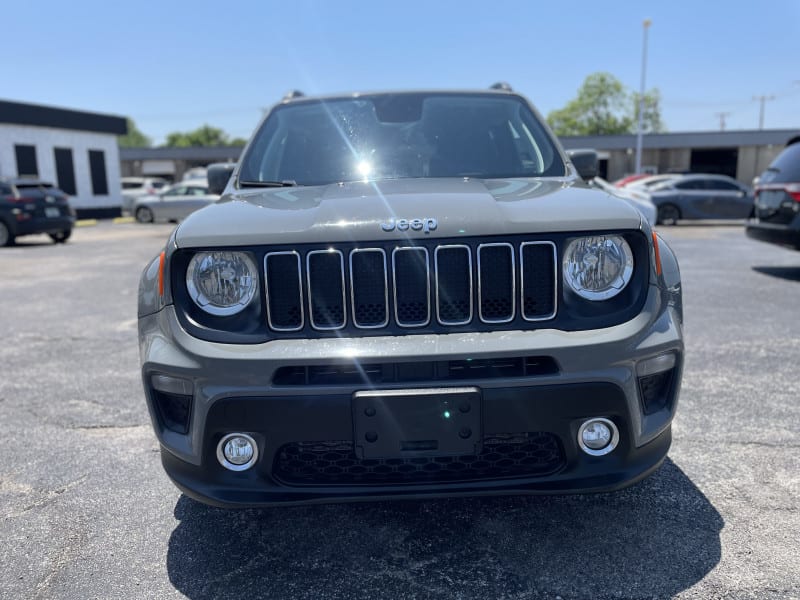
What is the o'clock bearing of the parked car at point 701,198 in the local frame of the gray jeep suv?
The parked car is roughly at 7 o'clock from the gray jeep suv.

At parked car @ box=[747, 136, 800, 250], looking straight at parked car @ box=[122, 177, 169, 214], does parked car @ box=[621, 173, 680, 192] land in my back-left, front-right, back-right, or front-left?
front-right

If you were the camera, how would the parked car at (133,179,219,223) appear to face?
facing to the left of the viewer

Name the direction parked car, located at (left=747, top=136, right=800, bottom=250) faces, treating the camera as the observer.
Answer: facing away from the viewer and to the right of the viewer

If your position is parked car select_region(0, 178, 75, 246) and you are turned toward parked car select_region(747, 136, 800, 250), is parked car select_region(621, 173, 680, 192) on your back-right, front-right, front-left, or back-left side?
front-left

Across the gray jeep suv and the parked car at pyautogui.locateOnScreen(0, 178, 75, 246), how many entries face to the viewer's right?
0

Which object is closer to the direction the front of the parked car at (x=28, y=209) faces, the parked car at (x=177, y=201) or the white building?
the white building

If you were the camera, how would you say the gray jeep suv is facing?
facing the viewer

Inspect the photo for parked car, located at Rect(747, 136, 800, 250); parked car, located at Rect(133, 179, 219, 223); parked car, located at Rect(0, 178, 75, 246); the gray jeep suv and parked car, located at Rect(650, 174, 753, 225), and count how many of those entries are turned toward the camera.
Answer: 1

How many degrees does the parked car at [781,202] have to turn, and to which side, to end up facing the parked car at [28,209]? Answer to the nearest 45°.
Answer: approximately 135° to its left

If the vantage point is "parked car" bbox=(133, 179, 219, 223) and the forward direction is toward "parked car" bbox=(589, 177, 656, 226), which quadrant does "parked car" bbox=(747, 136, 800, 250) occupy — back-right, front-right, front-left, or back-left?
front-right

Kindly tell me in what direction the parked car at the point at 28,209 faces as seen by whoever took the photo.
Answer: facing away from the viewer and to the left of the viewer

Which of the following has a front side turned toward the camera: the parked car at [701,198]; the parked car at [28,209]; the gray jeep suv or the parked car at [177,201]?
the gray jeep suv

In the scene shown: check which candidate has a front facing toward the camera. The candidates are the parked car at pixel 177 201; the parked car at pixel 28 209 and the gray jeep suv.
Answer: the gray jeep suv

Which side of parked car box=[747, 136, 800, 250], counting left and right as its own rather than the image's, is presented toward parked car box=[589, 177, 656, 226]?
left
